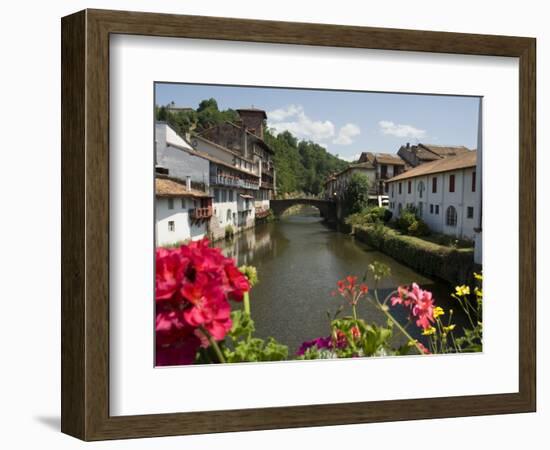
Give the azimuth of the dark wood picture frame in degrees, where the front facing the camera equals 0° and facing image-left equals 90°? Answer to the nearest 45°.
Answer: approximately 315°
